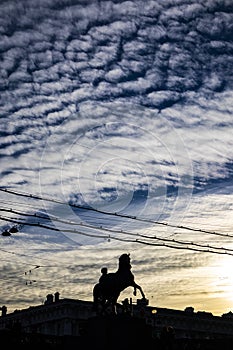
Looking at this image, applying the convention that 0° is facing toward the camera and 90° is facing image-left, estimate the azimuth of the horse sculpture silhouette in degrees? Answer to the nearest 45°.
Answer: approximately 270°
